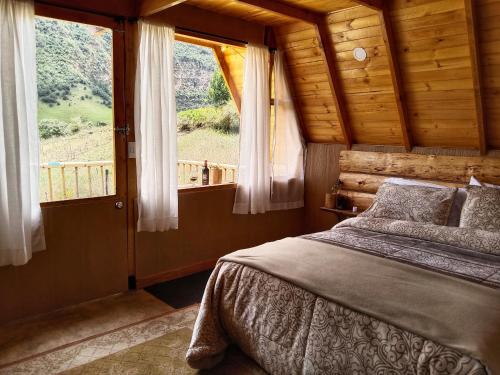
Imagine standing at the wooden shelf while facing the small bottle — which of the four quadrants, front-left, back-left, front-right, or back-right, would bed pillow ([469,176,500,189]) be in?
back-left

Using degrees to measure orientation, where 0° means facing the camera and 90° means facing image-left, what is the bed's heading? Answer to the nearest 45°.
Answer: approximately 45°

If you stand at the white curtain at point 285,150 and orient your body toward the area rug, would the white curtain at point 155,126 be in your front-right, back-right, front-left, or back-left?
front-right

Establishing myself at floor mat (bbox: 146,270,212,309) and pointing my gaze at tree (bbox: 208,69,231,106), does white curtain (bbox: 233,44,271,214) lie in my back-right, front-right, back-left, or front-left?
front-right

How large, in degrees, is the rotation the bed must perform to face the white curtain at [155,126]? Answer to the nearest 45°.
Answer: approximately 90° to its right

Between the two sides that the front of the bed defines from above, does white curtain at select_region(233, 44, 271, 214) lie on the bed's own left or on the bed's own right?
on the bed's own right

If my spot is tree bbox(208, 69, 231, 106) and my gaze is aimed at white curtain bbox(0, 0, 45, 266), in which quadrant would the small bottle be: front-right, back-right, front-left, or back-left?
front-left

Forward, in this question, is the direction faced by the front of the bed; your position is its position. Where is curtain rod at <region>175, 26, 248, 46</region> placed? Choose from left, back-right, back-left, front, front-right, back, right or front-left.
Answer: right

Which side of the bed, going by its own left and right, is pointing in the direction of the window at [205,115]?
right

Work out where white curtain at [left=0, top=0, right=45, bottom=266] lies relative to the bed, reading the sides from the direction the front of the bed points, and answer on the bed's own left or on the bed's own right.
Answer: on the bed's own right

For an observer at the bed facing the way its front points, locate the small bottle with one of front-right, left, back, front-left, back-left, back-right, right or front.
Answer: right

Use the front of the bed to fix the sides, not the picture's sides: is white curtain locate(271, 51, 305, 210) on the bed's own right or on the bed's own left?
on the bed's own right

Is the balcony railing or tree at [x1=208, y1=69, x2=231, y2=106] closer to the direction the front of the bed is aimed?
the balcony railing
